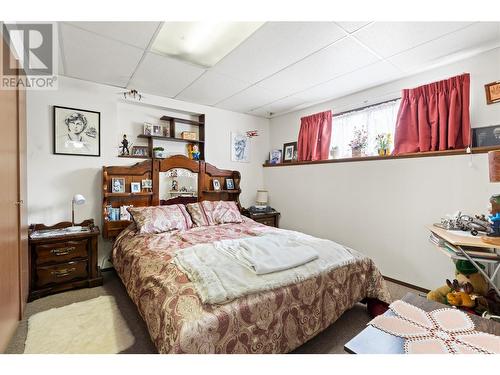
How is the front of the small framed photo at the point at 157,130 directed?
toward the camera

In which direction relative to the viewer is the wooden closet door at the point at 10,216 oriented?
to the viewer's right

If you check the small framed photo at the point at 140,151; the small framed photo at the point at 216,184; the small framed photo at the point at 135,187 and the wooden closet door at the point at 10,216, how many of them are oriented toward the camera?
3

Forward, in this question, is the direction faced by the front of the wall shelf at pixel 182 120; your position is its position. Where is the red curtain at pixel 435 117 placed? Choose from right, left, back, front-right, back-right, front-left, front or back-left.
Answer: front

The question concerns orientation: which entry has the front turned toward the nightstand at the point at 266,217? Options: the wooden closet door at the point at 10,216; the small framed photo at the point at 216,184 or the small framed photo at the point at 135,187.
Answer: the wooden closet door

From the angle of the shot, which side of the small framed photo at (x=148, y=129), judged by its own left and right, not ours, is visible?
front

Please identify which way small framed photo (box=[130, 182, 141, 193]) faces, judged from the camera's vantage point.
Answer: facing the viewer

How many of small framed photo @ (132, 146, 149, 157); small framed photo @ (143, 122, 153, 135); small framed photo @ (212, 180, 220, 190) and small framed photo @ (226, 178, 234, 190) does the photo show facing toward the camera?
4

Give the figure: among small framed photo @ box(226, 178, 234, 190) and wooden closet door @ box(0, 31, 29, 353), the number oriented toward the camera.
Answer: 1

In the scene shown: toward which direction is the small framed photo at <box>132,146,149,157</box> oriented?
toward the camera

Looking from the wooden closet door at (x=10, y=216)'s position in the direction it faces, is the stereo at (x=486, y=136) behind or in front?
in front

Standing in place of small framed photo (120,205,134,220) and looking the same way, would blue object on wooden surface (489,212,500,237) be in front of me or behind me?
in front
